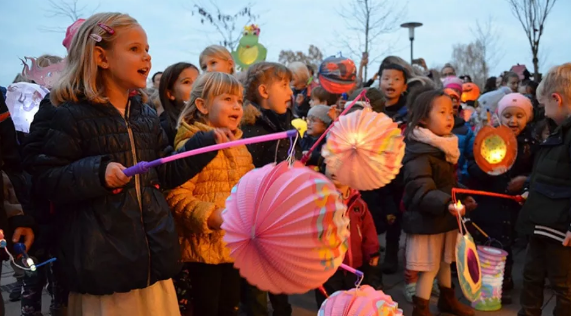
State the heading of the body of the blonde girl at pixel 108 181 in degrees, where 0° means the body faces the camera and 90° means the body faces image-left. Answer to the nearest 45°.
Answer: approximately 315°

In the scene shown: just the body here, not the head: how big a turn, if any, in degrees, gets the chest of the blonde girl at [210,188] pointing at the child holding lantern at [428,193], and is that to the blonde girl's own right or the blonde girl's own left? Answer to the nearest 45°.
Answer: approximately 90° to the blonde girl's own left

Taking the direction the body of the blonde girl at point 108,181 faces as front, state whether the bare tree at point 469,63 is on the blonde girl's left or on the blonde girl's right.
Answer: on the blonde girl's left

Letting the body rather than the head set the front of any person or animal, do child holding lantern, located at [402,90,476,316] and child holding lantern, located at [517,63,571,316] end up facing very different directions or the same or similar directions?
very different directions

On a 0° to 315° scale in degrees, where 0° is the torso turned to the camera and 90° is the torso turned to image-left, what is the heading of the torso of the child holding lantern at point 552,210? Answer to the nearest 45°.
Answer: approximately 90°
